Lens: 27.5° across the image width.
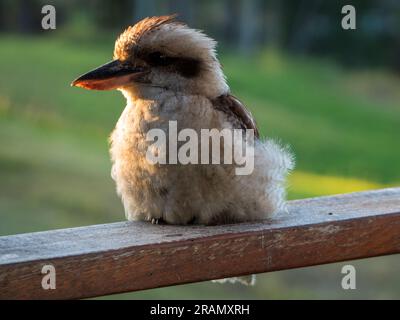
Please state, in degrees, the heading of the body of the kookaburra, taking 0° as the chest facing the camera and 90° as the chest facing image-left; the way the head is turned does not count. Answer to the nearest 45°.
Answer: approximately 45°
